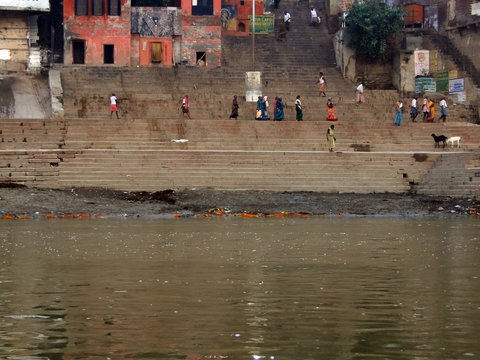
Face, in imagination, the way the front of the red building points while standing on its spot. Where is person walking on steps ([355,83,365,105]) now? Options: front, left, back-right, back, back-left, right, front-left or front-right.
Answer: front-left

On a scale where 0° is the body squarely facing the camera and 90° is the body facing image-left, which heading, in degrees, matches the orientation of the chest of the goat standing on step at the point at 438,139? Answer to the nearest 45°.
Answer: approximately 90°

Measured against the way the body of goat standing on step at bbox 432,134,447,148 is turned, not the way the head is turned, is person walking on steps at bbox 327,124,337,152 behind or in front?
in front

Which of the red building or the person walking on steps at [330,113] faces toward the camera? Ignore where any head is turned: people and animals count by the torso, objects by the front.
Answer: the red building

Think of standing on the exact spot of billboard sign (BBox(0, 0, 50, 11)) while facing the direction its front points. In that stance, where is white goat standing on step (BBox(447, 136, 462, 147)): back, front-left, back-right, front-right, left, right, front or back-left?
front-left

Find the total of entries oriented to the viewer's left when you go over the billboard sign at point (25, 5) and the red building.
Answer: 0

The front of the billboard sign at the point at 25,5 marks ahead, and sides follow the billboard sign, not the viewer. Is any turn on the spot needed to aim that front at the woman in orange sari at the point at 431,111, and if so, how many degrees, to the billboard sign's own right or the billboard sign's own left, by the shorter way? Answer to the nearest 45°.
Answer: approximately 45° to the billboard sign's own left

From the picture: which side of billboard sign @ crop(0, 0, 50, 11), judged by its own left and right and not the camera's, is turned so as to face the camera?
front

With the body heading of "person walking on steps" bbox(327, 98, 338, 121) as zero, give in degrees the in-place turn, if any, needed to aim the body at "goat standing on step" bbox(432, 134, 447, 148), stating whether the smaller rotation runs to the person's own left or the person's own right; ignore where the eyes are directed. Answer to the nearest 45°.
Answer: approximately 135° to the person's own left

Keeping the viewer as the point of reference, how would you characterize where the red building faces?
facing the viewer

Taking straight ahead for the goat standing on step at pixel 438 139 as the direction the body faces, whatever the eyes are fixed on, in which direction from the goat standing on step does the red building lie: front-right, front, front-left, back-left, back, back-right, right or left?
front-right
